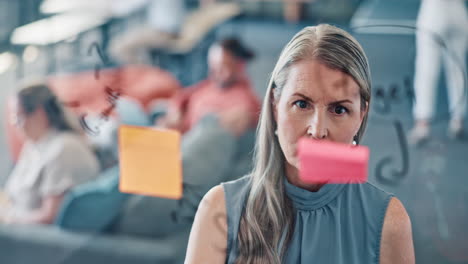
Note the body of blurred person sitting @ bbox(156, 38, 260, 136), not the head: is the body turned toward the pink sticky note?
no

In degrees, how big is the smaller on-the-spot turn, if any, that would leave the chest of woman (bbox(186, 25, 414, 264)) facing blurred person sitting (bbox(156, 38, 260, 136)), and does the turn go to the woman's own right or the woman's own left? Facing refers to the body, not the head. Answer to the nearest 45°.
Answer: approximately 180°

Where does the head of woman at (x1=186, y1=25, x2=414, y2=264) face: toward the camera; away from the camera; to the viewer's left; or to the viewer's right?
toward the camera

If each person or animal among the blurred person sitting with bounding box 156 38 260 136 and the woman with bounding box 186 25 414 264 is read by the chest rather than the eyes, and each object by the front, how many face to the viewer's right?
0

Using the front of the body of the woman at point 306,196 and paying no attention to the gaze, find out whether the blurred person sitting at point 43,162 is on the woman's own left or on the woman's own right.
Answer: on the woman's own right

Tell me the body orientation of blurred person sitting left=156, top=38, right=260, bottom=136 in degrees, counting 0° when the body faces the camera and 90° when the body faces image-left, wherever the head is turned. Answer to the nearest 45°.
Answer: approximately 45°

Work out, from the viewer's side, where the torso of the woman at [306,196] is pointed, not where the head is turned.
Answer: toward the camera
